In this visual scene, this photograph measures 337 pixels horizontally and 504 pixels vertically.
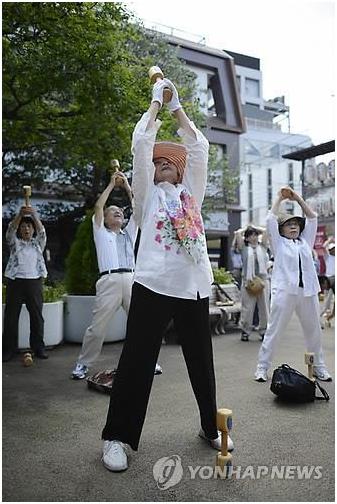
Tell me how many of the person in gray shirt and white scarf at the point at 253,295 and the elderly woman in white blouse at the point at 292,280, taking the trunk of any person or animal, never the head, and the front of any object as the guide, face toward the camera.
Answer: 2

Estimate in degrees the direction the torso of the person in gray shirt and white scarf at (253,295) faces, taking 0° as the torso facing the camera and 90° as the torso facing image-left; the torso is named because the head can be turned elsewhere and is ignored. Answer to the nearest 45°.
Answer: approximately 0°

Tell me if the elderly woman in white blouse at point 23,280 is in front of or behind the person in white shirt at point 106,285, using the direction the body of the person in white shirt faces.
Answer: behind

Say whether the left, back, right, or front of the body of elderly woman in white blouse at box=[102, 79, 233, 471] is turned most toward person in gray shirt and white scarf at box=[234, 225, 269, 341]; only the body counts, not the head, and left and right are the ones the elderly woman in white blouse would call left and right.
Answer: back

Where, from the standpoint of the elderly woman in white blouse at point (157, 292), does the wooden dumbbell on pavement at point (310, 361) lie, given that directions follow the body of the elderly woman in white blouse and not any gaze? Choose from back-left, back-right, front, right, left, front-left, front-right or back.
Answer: back-left

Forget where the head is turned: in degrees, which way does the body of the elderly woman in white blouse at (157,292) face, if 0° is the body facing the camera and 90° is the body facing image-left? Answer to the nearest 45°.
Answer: approximately 0°

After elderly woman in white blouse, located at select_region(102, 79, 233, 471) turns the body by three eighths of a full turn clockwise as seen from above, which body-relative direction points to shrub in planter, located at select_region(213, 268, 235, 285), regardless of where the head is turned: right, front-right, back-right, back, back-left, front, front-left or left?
front-right

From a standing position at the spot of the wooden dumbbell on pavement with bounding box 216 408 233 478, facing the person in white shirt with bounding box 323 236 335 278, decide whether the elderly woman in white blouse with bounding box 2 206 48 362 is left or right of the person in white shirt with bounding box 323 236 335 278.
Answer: left

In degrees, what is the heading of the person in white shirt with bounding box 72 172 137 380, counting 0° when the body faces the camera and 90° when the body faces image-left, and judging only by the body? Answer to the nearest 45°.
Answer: approximately 315°
